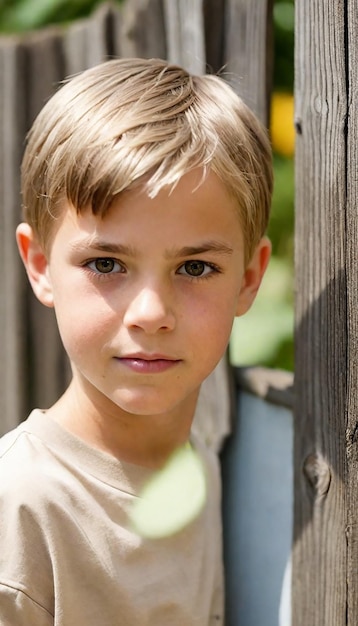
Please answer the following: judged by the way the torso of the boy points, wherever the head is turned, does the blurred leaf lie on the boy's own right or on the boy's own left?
on the boy's own left

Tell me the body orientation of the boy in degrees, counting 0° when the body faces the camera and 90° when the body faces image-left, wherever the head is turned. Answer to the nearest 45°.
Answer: approximately 315°

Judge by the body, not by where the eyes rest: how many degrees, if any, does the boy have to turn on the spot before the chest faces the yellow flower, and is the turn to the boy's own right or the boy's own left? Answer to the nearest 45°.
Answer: approximately 135° to the boy's own left

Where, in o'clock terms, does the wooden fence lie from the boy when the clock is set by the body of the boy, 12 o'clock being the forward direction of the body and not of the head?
The wooden fence is roughly at 7 o'clock from the boy.
